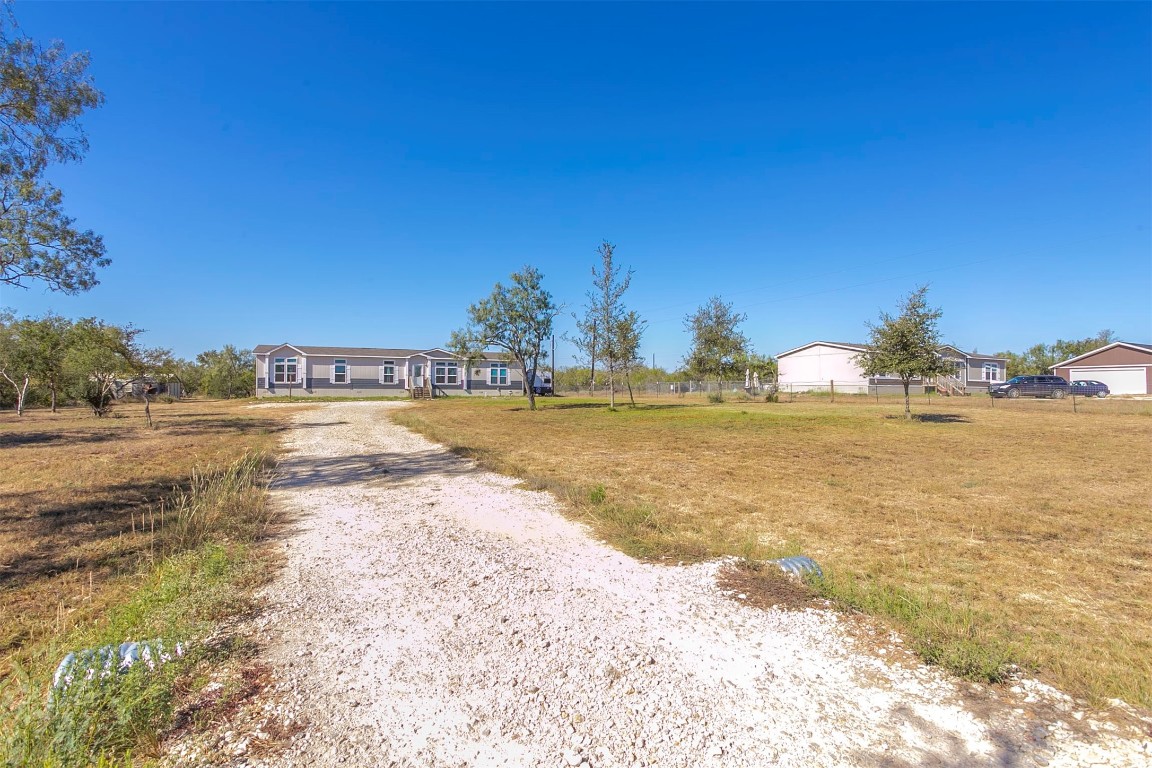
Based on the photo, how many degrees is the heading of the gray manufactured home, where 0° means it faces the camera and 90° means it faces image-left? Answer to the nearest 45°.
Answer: approximately 0°

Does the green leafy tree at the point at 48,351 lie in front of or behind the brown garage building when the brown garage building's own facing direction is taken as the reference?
in front

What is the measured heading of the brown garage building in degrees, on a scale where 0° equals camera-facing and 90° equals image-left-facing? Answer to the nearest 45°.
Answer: approximately 0°

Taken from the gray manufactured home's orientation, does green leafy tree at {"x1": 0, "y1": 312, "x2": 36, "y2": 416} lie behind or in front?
in front

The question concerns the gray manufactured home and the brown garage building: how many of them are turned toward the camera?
2

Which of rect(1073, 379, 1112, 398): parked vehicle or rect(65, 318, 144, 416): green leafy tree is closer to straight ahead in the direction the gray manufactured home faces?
the green leafy tree

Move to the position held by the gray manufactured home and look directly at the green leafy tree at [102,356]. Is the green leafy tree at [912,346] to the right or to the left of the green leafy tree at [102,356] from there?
left

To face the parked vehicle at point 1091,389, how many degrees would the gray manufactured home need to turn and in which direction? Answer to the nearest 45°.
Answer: approximately 45° to its left

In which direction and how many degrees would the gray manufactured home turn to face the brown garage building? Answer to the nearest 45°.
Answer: approximately 45° to its left
